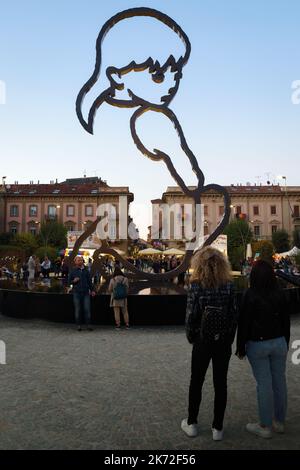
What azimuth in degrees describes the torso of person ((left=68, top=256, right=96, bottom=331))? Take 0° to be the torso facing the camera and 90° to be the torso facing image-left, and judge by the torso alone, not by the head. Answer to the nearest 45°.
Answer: approximately 0°

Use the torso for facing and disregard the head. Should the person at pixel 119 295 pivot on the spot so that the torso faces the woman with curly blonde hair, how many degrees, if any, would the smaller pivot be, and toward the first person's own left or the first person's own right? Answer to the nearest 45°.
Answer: approximately 180°

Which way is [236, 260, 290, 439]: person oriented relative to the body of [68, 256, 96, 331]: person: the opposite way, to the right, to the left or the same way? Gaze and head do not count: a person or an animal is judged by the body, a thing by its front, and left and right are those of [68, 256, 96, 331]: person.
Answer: the opposite way

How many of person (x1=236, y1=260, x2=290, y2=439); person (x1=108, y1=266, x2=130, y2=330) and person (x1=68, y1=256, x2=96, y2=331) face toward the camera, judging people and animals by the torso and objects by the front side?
1

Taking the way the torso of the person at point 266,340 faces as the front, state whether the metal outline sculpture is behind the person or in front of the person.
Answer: in front

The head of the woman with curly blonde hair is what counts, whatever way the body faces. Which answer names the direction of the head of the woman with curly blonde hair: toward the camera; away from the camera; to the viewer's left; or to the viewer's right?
away from the camera

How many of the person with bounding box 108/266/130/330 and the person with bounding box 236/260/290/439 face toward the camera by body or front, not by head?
0

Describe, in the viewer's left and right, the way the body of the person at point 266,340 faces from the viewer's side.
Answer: facing away from the viewer and to the left of the viewer

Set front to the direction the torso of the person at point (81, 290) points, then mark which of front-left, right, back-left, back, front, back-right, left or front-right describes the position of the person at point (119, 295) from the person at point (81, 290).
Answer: left

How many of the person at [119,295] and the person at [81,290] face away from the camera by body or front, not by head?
1

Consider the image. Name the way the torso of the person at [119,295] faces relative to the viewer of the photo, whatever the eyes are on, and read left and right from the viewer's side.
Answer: facing away from the viewer
